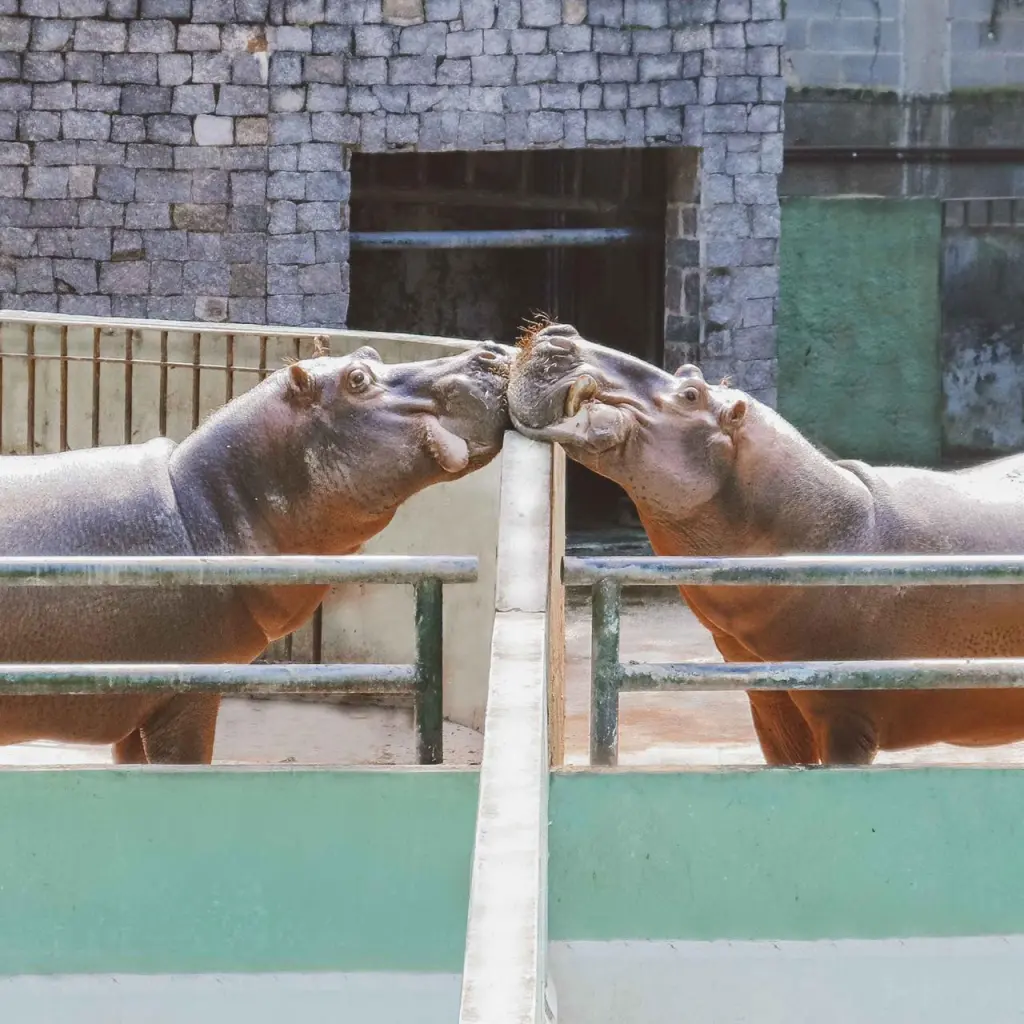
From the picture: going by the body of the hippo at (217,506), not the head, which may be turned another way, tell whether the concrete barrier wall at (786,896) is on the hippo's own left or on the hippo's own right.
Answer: on the hippo's own right

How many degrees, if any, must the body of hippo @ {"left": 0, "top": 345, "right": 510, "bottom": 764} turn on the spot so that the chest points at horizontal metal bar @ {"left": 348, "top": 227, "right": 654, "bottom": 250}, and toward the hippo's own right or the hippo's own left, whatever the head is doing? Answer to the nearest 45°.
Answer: approximately 90° to the hippo's own left

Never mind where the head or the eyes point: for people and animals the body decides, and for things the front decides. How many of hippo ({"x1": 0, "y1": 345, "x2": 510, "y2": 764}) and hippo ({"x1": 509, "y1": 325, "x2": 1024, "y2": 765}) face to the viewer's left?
1

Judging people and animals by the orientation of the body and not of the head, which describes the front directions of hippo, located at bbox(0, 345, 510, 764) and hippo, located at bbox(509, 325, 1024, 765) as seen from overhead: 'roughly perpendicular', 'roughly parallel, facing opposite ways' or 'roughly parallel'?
roughly parallel, facing opposite ways

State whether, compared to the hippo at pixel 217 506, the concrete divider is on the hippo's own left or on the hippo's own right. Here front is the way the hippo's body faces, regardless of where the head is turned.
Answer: on the hippo's own right

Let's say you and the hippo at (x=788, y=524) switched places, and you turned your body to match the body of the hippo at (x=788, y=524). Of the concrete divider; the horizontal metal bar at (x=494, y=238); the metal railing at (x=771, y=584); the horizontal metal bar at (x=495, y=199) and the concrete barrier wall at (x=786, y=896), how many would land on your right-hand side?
2

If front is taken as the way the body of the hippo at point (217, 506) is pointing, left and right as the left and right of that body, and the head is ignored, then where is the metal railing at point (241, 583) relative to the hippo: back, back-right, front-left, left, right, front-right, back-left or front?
right

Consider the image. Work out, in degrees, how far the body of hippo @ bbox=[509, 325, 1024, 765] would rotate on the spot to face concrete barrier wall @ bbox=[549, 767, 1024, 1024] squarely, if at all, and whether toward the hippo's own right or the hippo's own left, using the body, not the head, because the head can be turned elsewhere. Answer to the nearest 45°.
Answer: approximately 90° to the hippo's own left

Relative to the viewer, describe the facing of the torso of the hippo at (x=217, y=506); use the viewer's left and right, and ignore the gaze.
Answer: facing to the right of the viewer

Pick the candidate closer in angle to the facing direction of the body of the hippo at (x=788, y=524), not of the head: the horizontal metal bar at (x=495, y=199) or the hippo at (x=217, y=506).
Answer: the hippo

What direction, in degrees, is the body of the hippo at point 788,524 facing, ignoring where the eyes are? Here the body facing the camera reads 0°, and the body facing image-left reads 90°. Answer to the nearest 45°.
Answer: approximately 90°

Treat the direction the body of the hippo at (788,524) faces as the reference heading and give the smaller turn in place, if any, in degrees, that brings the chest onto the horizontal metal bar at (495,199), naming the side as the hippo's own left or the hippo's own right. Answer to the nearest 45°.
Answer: approximately 90° to the hippo's own right
